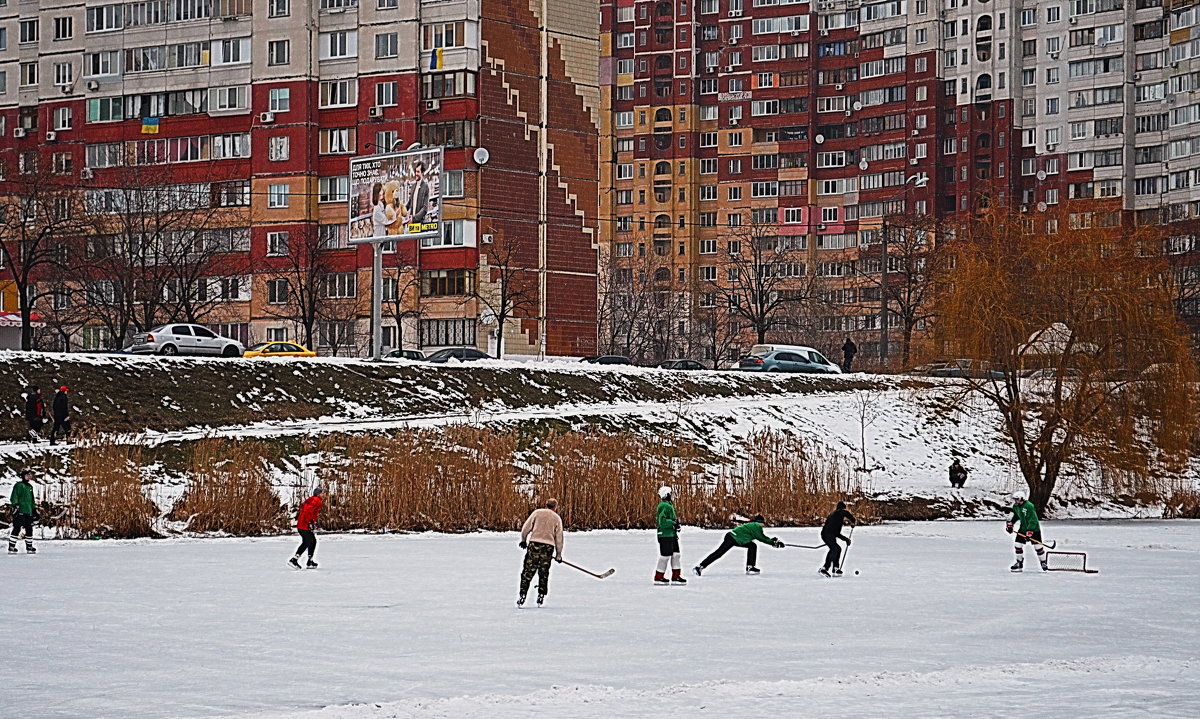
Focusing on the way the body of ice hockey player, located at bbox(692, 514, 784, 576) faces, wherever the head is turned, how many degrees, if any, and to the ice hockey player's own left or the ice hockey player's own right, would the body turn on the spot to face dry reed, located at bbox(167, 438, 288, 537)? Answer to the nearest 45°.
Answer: approximately 135° to the ice hockey player's own left

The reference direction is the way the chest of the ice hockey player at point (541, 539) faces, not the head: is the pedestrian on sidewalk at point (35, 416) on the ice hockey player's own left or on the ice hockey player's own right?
on the ice hockey player's own left

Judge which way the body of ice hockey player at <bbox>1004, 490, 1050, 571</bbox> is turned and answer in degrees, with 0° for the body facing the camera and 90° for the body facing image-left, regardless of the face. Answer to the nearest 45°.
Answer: approximately 45°

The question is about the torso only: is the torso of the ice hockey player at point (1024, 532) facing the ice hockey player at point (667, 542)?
yes

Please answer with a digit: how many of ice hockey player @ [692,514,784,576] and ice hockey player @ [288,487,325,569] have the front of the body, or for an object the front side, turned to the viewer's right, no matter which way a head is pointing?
2

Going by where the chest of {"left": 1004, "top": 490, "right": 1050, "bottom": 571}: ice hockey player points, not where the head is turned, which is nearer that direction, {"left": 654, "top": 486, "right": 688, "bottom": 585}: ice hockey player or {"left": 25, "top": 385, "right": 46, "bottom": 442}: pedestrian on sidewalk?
the ice hockey player

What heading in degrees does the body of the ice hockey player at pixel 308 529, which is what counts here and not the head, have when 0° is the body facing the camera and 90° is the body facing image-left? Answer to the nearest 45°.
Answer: approximately 270°

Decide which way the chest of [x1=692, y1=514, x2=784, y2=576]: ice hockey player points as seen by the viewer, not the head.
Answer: to the viewer's right

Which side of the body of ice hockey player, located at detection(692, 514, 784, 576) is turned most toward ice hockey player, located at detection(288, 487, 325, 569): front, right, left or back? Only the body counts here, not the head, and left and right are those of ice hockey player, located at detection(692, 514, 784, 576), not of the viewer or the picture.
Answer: back

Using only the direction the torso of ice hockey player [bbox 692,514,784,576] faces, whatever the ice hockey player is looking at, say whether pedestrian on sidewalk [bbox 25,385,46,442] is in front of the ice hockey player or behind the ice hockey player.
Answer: behind

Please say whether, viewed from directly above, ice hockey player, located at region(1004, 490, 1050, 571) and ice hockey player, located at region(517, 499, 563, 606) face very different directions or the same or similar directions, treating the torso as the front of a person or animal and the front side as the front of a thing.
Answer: very different directions

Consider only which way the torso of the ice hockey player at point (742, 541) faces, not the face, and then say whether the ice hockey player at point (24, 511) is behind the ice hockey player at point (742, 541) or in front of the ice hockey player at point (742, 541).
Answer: behind

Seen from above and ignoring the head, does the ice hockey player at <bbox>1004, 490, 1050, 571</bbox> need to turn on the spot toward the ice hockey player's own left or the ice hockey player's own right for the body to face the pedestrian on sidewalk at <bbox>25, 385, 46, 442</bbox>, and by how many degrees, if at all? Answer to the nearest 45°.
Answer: approximately 45° to the ice hockey player's own right

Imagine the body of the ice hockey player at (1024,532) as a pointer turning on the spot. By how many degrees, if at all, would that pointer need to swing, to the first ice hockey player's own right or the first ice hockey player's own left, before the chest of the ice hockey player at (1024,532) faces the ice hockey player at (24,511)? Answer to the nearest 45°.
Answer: approximately 45° to the first ice hockey player's own right
